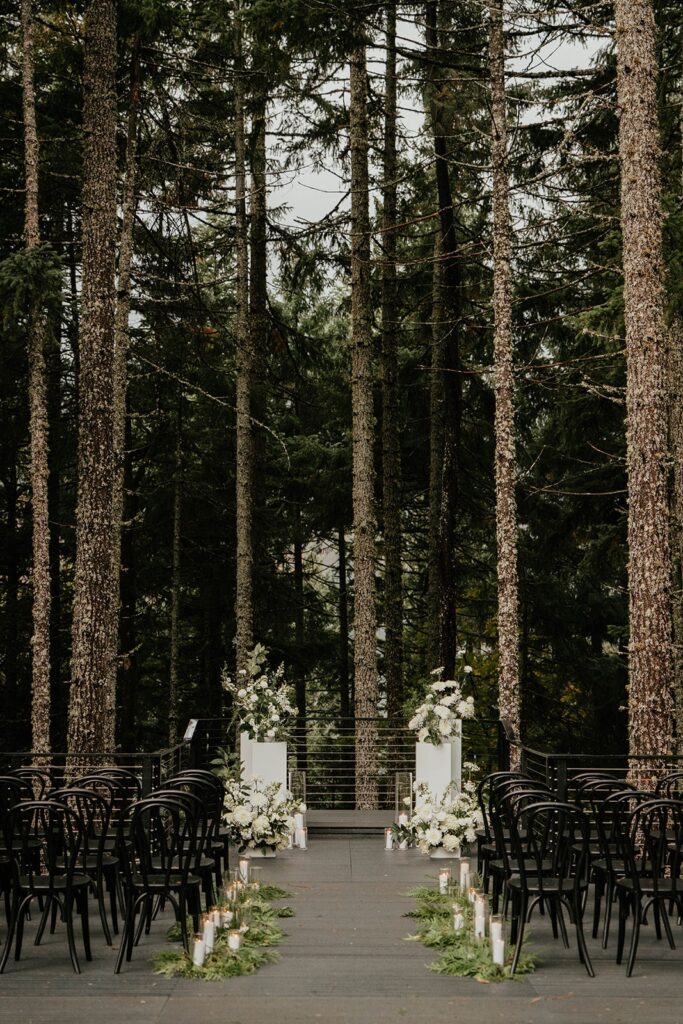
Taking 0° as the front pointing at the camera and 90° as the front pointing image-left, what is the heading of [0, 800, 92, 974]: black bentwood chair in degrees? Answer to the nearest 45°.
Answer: approximately 180°

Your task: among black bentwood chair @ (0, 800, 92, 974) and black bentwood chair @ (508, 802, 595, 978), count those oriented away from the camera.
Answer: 2

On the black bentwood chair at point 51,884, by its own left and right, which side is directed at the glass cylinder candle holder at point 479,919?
right

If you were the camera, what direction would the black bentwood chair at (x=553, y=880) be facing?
facing away from the viewer

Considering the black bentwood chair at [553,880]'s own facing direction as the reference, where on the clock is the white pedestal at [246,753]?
The white pedestal is roughly at 11 o'clock from the black bentwood chair.

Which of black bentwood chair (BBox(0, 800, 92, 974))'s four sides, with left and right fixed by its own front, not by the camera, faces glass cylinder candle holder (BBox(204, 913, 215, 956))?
right
